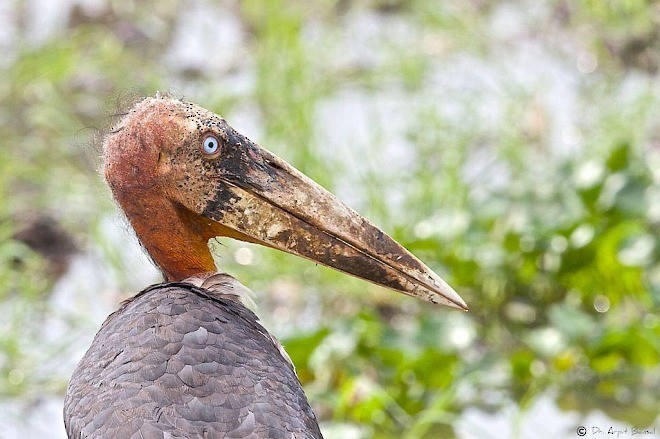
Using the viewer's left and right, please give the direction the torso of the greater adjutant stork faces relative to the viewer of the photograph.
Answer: facing away from the viewer and to the right of the viewer
